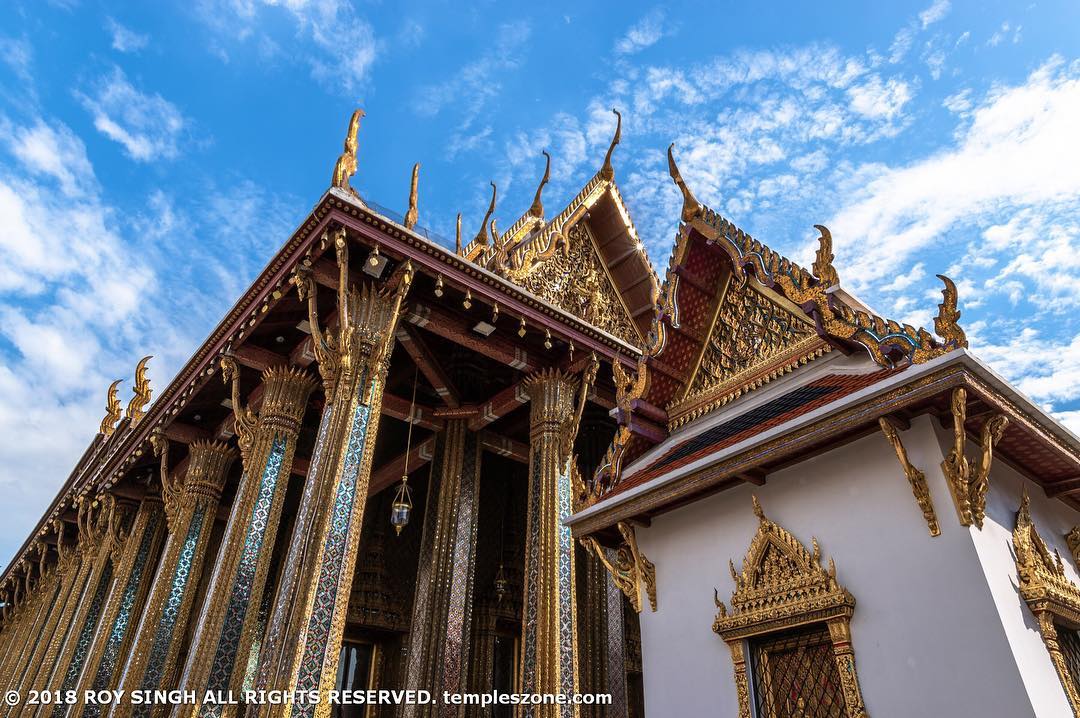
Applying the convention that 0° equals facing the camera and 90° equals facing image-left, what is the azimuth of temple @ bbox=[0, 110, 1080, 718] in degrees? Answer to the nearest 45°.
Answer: approximately 315°
